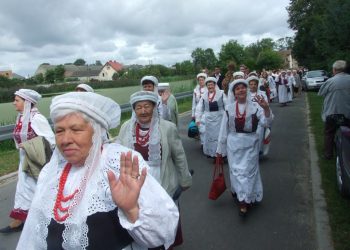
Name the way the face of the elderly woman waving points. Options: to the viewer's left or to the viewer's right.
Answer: to the viewer's left

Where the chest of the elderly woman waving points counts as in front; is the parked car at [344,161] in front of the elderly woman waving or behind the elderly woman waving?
behind

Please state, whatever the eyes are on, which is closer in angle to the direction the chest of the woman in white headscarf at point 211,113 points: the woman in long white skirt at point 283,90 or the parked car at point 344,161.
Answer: the parked car

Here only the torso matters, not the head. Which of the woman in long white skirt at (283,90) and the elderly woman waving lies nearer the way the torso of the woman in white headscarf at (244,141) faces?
the elderly woman waving

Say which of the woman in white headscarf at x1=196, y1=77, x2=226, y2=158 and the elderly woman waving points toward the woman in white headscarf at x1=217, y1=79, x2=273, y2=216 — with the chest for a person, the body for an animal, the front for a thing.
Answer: the woman in white headscarf at x1=196, y1=77, x2=226, y2=158

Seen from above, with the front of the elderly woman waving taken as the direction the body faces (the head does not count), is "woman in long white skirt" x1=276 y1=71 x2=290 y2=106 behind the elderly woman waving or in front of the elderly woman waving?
behind

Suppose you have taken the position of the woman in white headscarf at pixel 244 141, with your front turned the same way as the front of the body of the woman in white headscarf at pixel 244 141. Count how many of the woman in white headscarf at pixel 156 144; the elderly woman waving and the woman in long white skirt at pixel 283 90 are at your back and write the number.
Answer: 1

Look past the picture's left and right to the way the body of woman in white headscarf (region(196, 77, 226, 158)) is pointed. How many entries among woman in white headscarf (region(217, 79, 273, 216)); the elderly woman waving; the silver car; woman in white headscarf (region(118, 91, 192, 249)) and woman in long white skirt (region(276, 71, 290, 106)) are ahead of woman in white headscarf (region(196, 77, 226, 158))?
3

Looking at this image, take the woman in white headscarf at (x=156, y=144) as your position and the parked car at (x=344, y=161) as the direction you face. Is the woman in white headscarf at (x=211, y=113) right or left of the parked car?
left

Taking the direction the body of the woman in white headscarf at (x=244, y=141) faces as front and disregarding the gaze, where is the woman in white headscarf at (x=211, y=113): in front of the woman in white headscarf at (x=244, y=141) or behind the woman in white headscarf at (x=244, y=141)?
behind

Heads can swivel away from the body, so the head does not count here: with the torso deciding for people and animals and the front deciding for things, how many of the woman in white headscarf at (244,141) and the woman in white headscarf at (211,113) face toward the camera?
2

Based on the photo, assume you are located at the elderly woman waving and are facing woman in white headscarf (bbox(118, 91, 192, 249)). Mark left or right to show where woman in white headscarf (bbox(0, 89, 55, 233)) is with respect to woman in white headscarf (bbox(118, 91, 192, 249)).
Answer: left

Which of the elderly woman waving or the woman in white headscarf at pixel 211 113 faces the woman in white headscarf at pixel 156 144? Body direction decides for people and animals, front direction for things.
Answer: the woman in white headscarf at pixel 211 113
